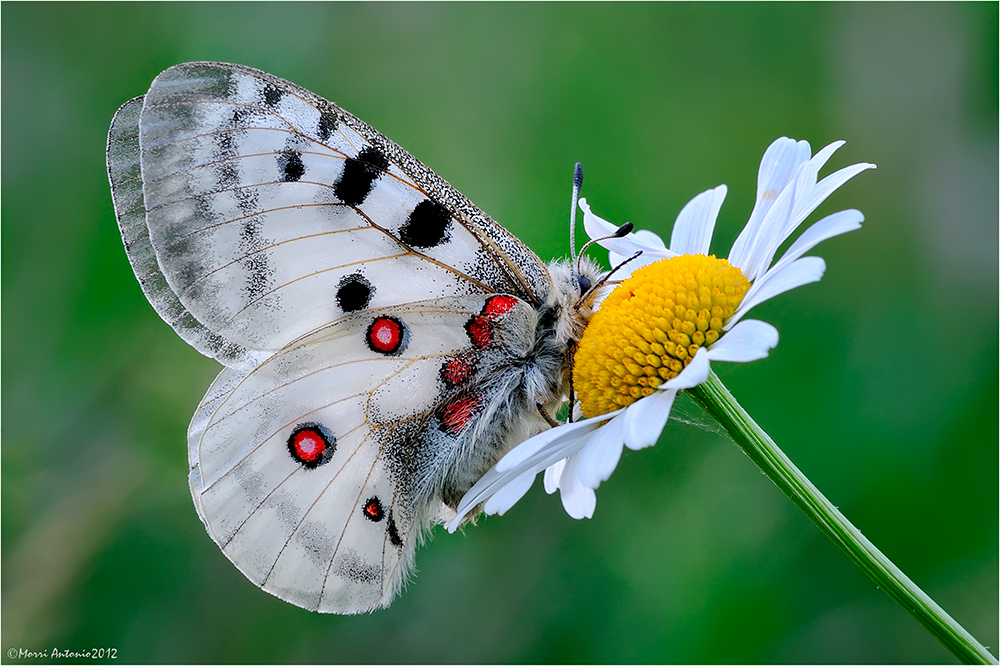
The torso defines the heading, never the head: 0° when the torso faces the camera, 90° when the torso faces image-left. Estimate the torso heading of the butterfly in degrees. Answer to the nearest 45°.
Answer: approximately 270°
